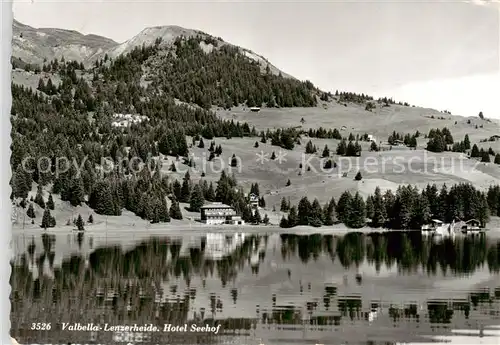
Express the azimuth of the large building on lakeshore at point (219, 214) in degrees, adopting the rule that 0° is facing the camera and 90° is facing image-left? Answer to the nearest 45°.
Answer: approximately 0°

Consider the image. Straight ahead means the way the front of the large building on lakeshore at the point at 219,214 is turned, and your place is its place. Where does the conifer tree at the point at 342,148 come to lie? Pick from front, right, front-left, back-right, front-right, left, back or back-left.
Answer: back-left

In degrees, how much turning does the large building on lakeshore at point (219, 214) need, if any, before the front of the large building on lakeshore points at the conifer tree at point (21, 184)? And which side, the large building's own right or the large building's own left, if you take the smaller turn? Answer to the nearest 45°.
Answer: approximately 45° to the large building's own right

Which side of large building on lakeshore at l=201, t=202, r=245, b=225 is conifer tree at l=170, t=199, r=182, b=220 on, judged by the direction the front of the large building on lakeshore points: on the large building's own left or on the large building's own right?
on the large building's own right

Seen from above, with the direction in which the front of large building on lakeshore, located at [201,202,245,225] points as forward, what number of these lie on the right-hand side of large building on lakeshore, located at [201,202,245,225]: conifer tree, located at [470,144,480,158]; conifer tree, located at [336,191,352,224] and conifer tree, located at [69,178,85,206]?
1

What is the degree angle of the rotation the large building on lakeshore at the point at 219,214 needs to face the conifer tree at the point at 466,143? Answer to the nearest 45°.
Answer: approximately 90° to its left

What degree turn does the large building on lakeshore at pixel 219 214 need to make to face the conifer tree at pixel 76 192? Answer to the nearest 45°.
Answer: approximately 90° to its right

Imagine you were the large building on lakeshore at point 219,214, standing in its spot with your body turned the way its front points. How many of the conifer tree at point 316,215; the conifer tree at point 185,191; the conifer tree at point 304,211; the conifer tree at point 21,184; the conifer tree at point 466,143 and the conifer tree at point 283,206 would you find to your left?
4

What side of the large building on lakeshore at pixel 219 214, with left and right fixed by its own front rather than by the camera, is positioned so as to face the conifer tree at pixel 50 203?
right

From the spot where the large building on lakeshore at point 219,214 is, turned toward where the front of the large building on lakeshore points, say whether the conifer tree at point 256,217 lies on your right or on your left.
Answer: on your left

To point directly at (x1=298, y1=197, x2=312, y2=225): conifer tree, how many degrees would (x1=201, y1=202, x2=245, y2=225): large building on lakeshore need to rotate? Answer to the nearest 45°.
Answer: approximately 90° to its left

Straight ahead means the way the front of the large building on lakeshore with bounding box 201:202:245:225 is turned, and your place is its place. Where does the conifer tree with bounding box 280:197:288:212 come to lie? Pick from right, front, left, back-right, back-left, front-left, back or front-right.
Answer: left

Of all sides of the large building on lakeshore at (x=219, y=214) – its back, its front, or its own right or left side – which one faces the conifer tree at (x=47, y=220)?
right
